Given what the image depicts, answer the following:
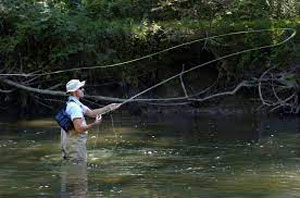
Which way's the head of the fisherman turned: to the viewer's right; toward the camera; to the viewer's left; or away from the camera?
to the viewer's right

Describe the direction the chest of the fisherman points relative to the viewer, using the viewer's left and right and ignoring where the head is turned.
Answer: facing to the right of the viewer
